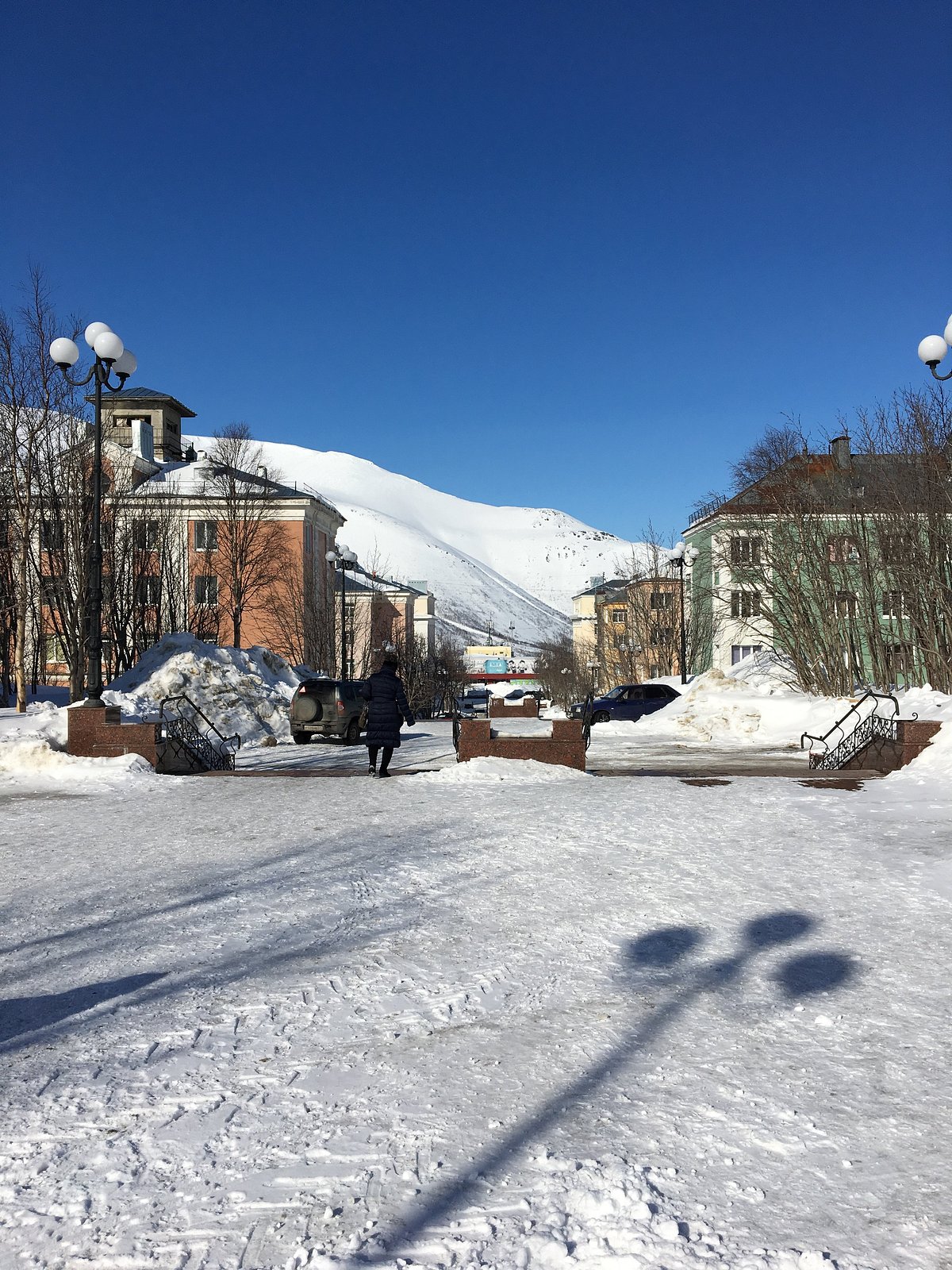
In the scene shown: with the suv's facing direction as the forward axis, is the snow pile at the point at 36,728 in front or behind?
behind

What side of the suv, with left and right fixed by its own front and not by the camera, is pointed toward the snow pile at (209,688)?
left

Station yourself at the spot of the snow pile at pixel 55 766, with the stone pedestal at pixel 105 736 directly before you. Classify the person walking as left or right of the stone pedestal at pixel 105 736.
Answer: right

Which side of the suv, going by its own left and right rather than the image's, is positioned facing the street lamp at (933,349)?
right

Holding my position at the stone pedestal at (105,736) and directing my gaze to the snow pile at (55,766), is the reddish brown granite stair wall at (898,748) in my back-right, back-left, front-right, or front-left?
back-left

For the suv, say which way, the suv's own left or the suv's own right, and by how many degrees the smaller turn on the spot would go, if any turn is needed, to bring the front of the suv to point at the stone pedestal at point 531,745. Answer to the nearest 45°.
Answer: approximately 135° to the suv's own right

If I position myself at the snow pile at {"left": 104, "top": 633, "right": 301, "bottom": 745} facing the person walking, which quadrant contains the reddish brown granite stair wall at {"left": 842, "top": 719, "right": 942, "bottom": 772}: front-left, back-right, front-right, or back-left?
front-left

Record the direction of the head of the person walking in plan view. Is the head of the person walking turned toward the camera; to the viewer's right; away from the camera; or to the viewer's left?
away from the camera

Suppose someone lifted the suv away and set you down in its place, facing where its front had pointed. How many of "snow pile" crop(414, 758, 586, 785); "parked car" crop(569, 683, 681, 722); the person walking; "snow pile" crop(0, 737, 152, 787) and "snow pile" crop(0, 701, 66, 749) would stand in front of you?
1

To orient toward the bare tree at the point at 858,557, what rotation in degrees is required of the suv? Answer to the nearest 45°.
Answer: approximately 45° to its right

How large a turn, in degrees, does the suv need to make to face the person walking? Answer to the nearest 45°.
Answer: approximately 135° to its right

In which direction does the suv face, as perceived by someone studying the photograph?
facing away from the viewer and to the right of the viewer

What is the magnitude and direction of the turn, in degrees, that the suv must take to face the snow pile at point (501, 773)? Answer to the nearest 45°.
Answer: approximately 135° to its right

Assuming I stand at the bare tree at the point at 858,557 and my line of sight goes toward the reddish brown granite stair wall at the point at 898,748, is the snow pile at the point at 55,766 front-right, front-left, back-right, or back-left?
front-right

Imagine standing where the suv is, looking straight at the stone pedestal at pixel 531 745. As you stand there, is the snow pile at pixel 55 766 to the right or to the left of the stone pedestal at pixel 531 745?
right

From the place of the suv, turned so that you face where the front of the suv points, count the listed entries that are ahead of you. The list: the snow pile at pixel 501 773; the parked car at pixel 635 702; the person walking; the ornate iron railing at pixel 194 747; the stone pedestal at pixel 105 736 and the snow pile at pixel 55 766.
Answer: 1
